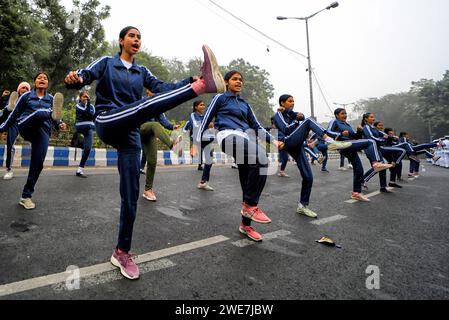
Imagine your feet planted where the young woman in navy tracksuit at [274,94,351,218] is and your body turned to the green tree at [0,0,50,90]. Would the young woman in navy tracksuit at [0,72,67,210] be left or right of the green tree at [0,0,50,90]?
left

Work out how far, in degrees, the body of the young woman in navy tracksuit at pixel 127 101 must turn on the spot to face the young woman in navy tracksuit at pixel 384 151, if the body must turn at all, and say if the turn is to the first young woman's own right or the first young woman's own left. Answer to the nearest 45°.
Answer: approximately 90° to the first young woman's own left

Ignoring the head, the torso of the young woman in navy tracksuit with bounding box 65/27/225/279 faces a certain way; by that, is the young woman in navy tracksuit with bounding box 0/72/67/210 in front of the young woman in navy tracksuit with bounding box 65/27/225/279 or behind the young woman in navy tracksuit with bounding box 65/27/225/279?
behind

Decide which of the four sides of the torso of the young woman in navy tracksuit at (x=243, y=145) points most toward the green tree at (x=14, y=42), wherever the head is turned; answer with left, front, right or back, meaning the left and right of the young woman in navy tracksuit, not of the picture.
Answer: back

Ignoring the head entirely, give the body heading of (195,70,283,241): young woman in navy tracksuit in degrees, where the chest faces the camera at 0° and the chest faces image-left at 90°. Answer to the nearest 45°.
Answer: approximately 315°

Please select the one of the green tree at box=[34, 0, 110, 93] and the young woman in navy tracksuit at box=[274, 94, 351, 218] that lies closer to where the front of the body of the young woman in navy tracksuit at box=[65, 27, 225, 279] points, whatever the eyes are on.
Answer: the young woman in navy tracksuit

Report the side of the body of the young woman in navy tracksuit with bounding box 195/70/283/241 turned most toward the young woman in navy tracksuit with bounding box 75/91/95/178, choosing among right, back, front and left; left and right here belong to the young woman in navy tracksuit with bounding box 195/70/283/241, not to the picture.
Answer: back

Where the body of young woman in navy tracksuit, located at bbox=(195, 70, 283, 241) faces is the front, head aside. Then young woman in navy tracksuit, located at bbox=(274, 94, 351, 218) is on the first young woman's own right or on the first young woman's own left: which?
on the first young woman's own left

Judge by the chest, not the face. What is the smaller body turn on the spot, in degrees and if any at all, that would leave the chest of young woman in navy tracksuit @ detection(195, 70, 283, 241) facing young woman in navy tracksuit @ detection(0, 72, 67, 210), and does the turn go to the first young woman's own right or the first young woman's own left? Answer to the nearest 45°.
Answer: approximately 135° to the first young woman's own right

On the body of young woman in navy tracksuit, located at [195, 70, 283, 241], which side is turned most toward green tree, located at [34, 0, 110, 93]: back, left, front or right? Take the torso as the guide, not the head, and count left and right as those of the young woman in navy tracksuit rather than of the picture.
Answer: back
